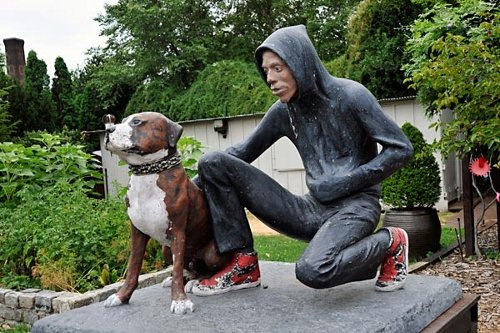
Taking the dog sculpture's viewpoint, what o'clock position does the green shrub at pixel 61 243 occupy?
The green shrub is roughly at 4 o'clock from the dog sculpture.

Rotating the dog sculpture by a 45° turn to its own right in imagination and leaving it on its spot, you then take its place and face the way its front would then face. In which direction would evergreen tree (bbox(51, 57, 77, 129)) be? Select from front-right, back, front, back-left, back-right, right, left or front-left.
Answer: right

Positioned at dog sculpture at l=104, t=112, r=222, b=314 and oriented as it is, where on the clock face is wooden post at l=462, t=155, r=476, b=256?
The wooden post is roughly at 6 o'clock from the dog sculpture.

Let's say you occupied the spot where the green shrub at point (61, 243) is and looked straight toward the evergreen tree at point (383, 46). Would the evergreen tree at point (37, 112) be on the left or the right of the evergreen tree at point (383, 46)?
left

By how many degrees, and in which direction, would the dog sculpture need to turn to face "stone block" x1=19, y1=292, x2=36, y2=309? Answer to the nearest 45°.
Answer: approximately 90° to its right

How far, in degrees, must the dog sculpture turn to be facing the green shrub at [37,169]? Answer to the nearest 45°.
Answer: approximately 135° to its right

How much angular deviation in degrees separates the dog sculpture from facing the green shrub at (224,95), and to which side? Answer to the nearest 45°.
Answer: approximately 135° to its right

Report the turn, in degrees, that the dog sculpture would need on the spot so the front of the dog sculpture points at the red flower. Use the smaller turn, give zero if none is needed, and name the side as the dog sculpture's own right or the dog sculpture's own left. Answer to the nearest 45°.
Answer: approximately 180°

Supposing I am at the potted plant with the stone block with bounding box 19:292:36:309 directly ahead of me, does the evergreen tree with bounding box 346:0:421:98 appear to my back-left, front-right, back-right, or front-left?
back-right

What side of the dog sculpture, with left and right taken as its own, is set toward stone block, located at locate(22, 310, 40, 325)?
right

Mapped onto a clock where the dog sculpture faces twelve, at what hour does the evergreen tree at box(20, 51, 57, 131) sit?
The evergreen tree is roughly at 4 o'clock from the dog sculpture.

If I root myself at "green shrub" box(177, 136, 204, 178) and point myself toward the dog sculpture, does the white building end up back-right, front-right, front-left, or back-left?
back-left

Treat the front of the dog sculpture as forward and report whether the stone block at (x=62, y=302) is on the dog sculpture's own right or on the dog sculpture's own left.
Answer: on the dog sculpture's own right

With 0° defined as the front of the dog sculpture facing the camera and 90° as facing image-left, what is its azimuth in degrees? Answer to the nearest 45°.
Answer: approximately 45°
